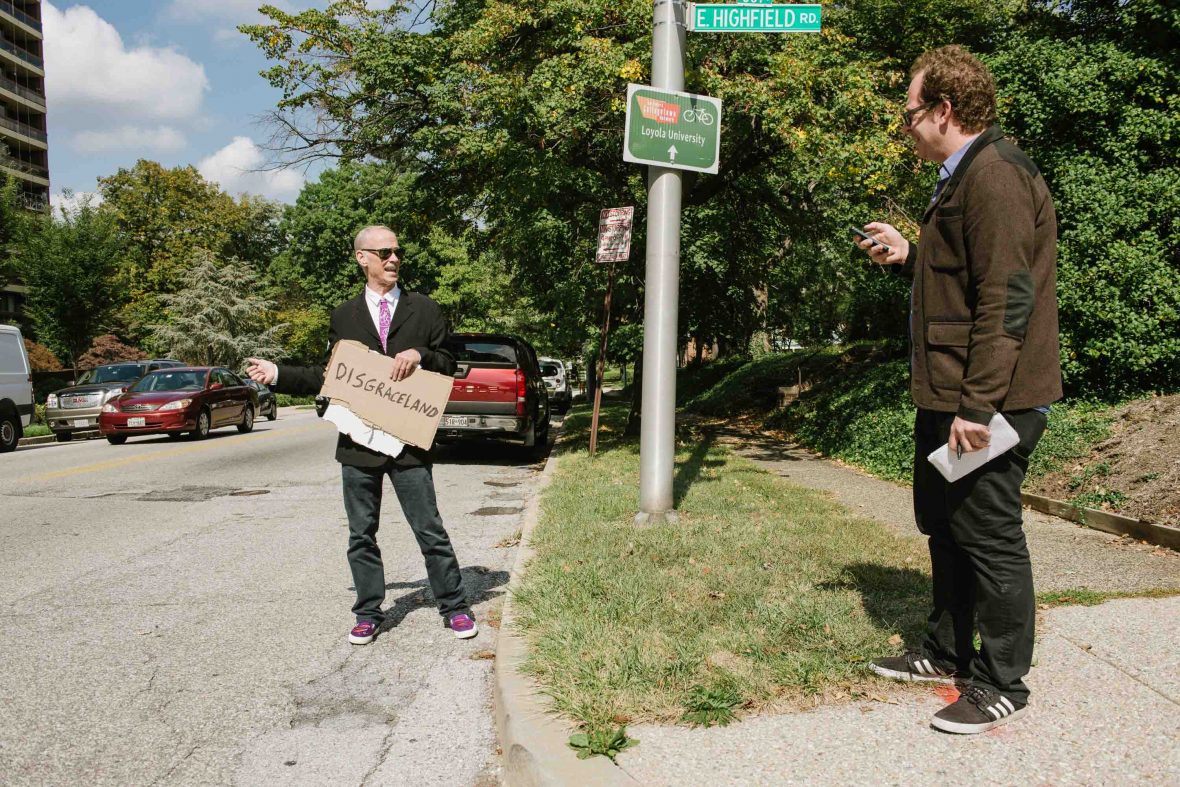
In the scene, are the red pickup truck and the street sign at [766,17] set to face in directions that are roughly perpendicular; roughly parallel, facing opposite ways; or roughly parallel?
roughly parallel, facing opposite ways

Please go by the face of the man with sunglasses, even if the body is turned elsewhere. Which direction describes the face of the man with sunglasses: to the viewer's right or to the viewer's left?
to the viewer's right

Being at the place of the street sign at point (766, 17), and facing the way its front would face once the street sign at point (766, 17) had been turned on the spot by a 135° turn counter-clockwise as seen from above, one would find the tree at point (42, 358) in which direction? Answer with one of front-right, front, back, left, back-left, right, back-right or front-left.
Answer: left

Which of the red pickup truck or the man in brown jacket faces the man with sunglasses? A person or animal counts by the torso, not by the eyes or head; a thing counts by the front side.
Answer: the man in brown jacket

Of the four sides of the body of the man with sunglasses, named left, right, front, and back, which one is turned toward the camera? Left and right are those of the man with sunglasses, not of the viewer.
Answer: front

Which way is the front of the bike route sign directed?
toward the camera

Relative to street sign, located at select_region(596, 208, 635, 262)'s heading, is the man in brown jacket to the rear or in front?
in front

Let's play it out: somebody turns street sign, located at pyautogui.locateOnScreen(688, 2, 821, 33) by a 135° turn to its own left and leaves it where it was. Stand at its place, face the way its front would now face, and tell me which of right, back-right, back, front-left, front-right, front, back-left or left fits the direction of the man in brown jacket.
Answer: back-right

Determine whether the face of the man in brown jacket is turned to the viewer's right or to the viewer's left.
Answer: to the viewer's left

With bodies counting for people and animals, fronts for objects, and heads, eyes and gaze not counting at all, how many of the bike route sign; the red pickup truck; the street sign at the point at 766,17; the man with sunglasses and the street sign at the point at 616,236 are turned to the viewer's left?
0

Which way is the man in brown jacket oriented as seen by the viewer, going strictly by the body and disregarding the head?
to the viewer's left

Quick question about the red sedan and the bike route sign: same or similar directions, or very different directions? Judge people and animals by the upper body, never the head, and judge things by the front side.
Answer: same or similar directions

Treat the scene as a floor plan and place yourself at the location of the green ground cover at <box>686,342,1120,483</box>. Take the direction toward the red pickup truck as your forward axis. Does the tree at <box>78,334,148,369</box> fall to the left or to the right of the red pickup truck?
right

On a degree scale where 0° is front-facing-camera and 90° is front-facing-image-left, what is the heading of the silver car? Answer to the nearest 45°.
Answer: approximately 45°

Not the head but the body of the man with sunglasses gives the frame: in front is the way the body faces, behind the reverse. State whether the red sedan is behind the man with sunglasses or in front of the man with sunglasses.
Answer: behind

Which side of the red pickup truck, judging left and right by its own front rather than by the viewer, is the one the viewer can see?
back

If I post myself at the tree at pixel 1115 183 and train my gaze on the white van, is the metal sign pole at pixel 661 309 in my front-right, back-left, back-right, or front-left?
front-left

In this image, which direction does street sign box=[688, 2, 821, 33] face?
toward the camera

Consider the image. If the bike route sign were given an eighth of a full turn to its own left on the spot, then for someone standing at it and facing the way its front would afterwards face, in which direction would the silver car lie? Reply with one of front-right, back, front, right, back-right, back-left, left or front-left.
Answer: back

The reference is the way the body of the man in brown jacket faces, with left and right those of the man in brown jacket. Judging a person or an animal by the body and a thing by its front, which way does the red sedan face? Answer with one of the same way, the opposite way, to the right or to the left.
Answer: to the left

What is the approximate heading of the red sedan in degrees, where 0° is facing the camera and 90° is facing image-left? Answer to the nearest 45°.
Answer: approximately 45°
